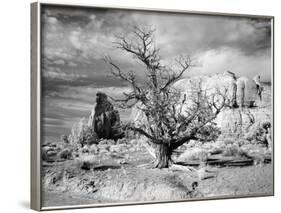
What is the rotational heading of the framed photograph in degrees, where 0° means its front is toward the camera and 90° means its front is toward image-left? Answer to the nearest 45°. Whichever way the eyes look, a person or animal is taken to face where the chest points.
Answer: approximately 315°
